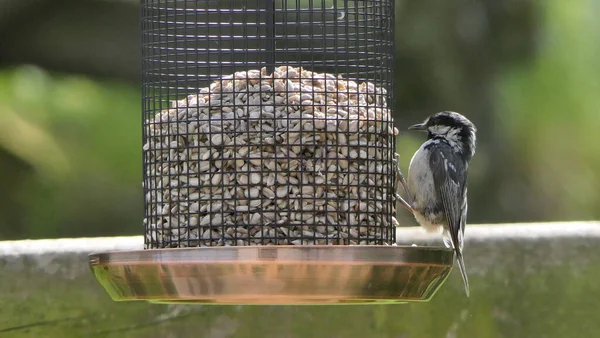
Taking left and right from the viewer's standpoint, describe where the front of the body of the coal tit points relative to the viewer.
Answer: facing to the left of the viewer

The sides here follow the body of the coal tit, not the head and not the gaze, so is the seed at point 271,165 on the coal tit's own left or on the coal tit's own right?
on the coal tit's own left
